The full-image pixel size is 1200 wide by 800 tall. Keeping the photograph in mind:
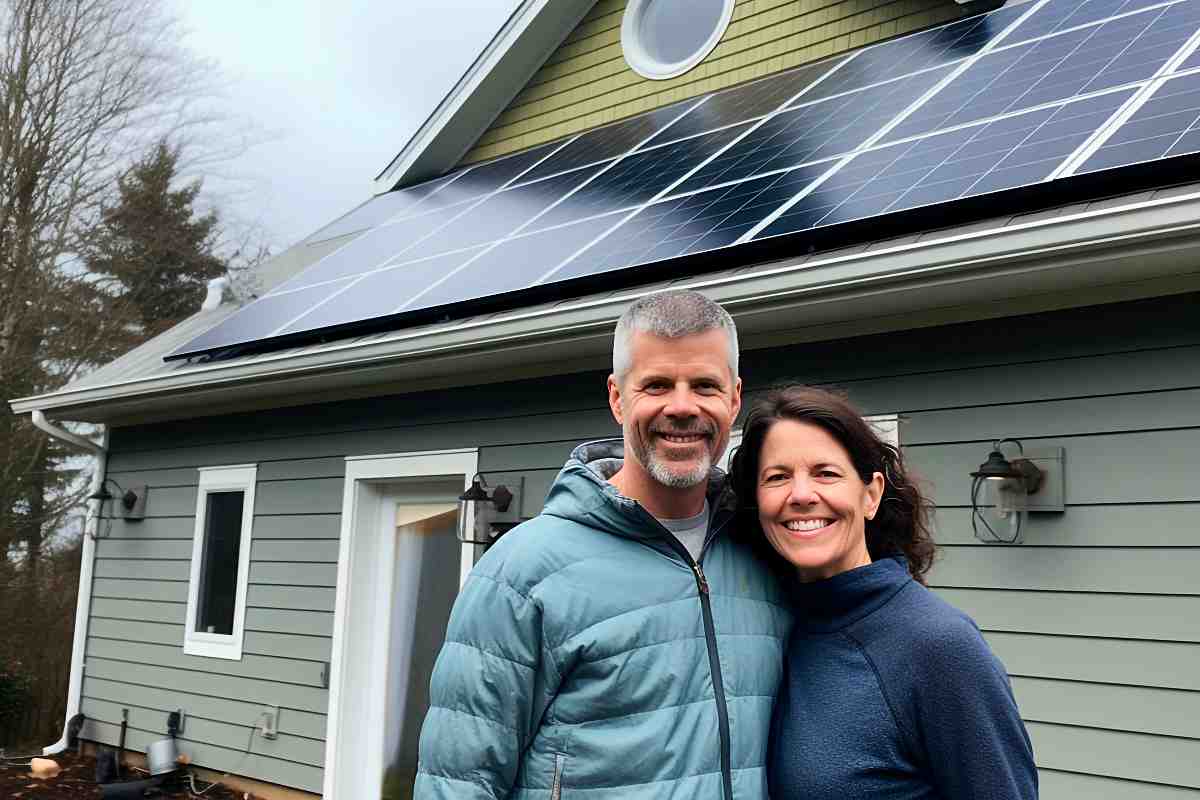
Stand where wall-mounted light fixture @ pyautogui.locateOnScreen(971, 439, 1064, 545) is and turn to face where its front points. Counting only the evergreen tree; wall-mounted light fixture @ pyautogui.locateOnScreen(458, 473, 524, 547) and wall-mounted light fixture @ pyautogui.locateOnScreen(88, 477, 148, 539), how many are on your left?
0

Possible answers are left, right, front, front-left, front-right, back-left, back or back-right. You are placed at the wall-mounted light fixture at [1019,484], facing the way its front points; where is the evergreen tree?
right

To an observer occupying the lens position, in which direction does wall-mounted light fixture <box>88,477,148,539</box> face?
facing the viewer and to the left of the viewer

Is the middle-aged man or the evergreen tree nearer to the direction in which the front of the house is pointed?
the middle-aged man

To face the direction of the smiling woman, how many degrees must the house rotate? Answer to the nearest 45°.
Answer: approximately 45° to its left

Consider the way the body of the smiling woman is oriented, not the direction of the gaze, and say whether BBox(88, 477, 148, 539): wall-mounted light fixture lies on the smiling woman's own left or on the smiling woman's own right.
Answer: on the smiling woman's own right

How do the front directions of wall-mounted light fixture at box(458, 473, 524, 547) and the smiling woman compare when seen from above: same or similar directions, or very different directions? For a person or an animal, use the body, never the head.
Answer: same or similar directions

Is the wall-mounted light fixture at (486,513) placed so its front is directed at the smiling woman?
no

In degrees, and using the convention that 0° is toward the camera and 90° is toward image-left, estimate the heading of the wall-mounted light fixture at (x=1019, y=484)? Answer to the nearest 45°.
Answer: approximately 45°

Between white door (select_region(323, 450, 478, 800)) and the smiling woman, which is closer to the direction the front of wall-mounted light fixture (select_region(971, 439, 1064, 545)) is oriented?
the smiling woman

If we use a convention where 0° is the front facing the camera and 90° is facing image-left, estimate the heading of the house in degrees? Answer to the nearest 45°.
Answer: approximately 45°

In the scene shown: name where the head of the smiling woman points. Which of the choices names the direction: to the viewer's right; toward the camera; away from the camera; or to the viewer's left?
toward the camera

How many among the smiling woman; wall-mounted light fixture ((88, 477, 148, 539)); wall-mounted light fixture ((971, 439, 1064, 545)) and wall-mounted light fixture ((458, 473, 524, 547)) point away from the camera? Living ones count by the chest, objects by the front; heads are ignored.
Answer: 0

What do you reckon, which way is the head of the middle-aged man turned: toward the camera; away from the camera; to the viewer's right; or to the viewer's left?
toward the camera

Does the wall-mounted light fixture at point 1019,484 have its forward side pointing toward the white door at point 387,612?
no

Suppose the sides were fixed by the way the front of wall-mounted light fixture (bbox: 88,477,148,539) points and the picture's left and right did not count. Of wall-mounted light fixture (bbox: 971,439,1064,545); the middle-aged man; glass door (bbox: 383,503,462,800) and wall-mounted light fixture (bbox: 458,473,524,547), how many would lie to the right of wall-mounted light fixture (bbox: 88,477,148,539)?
0

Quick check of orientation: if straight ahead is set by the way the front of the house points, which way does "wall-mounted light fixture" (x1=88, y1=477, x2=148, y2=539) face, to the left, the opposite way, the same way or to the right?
the same way

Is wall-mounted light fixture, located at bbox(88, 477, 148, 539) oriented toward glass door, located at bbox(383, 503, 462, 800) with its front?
no

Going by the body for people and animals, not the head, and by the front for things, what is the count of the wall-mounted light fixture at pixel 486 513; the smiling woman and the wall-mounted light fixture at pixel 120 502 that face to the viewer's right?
0
